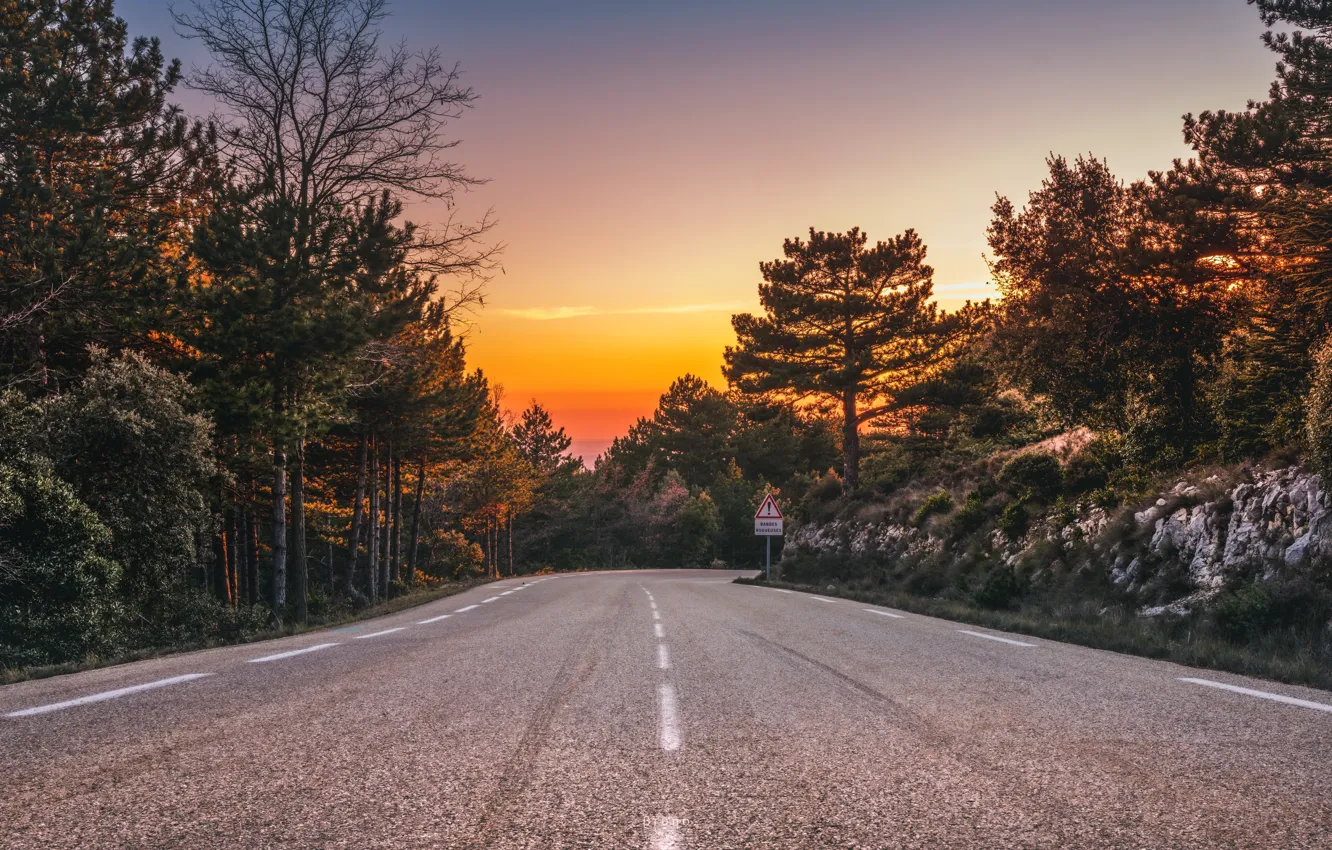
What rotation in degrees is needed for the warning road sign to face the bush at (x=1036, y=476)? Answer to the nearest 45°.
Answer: approximately 45° to its left

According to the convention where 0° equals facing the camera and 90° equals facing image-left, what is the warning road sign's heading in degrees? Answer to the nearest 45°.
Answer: approximately 0°

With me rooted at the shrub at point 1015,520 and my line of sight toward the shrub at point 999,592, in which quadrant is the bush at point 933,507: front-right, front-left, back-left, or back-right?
back-right

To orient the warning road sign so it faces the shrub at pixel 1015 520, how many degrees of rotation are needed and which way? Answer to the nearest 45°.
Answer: approximately 45° to its left

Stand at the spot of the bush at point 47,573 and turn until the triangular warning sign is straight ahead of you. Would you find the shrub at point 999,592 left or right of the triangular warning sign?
right
